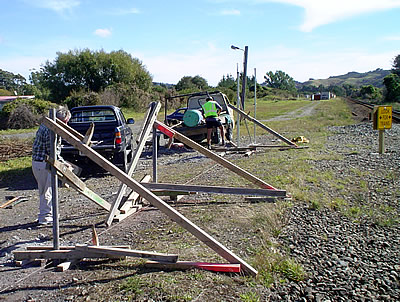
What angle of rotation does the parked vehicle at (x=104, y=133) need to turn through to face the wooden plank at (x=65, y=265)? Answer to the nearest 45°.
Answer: approximately 180°

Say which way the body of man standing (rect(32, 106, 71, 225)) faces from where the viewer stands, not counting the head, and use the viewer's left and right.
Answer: facing to the right of the viewer

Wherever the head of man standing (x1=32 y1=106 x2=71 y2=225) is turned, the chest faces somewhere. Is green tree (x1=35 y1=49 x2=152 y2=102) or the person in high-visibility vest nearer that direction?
the person in high-visibility vest

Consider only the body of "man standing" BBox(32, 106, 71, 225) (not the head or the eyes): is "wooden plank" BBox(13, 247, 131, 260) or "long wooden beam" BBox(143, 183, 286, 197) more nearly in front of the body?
the long wooden beam

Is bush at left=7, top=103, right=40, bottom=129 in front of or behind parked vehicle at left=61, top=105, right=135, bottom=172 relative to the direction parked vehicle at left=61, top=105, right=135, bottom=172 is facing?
in front

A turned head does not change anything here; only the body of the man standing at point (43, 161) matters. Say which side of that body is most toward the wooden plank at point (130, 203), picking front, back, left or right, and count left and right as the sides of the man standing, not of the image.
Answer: front

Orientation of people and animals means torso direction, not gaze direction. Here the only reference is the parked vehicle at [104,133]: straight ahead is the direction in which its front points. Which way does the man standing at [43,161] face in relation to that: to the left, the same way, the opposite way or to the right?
to the right

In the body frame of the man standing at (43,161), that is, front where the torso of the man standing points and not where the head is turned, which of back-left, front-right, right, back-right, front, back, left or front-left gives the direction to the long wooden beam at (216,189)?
front

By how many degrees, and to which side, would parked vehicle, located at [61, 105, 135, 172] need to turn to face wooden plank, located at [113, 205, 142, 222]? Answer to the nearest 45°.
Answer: approximately 180°

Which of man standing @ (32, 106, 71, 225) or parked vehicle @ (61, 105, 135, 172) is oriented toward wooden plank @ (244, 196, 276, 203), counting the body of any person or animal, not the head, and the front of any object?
the man standing

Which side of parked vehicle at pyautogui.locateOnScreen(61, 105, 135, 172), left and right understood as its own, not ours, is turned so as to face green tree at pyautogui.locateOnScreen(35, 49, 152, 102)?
front

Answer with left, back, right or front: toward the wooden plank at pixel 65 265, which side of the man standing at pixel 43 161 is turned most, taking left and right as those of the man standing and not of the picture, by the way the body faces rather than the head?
right

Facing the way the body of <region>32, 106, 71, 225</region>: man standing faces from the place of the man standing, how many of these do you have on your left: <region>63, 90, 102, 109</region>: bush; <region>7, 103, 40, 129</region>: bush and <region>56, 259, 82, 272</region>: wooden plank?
2

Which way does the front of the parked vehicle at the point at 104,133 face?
away from the camera

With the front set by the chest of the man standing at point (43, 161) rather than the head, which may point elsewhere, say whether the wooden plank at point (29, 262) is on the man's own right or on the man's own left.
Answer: on the man's own right

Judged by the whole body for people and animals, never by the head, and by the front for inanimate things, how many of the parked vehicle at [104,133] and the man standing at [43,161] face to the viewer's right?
1

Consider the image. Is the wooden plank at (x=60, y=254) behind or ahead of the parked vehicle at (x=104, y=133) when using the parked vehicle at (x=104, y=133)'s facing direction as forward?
behind

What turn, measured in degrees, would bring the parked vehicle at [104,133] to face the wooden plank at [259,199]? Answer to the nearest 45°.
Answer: approximately 135° to its right
